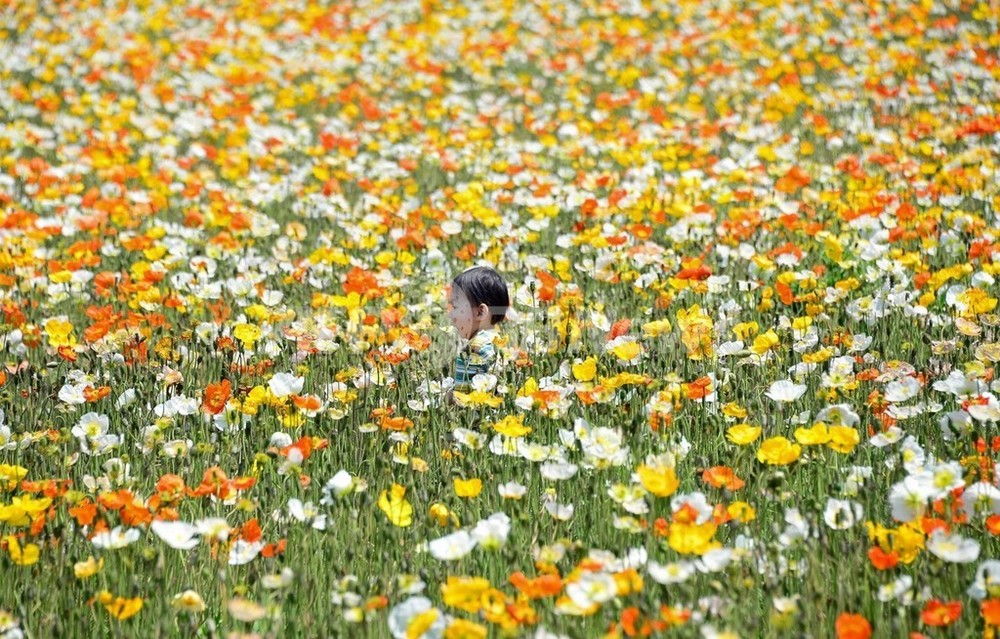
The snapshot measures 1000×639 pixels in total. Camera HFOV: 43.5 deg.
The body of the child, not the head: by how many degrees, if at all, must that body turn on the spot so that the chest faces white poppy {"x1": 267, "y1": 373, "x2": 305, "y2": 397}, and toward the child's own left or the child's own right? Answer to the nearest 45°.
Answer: approximately 45° to the child's own left

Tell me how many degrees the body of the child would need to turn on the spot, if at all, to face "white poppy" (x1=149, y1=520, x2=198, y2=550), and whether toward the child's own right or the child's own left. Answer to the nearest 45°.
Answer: approximately 90° to the child's own left

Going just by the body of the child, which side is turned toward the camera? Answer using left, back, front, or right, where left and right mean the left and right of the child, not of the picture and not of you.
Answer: left

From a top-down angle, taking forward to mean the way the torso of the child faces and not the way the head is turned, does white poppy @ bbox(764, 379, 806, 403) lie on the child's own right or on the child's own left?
on the child's own left

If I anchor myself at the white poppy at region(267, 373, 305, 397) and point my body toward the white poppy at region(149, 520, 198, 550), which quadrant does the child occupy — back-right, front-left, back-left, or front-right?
back-left
